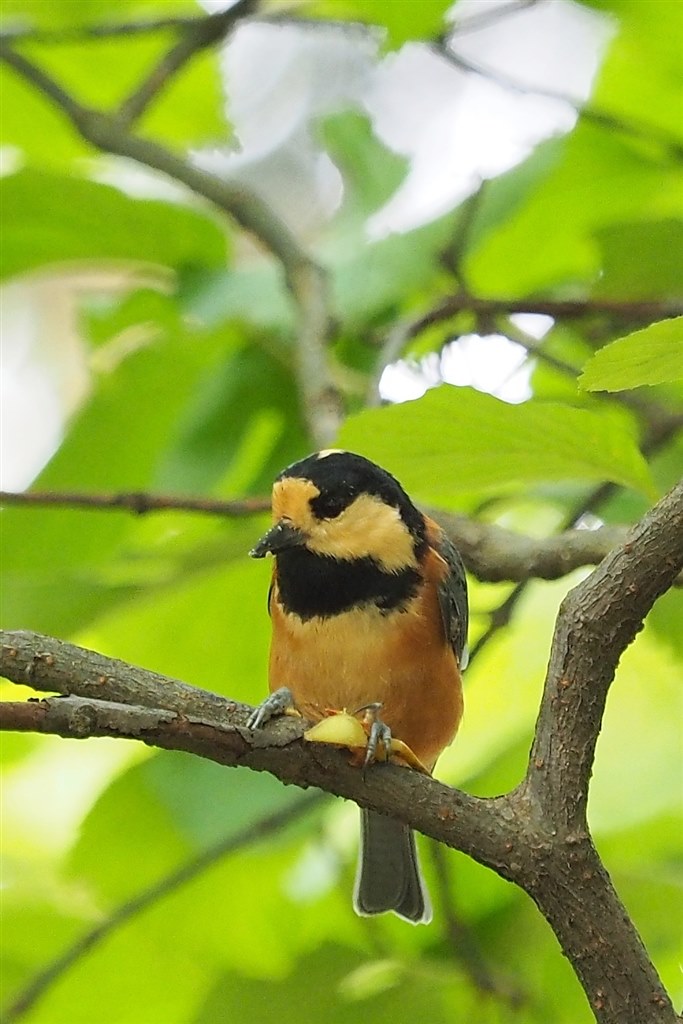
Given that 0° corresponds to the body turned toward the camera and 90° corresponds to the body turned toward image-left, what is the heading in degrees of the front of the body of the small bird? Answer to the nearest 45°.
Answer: approximately 45°
